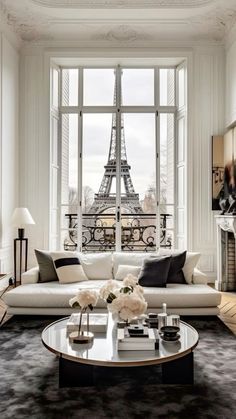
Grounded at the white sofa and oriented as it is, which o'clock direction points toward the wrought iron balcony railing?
The wrought iron balcony railing is roughly at 6 o'clock from the white sofa.

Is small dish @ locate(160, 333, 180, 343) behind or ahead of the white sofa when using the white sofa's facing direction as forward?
ahead

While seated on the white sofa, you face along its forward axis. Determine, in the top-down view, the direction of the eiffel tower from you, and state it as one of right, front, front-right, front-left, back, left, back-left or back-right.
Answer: back

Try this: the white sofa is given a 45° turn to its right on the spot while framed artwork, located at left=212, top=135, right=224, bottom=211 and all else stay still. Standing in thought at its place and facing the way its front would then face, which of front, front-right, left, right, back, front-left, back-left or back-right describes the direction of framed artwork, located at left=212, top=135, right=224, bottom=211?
back

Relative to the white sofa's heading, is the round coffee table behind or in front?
in front

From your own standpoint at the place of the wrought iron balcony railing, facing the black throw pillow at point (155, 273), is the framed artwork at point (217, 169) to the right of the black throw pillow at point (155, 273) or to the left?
left

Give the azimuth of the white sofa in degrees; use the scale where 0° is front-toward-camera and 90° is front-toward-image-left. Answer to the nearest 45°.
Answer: approximately 0°

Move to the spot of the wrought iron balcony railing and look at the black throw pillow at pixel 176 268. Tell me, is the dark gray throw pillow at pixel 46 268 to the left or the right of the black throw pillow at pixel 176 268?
right

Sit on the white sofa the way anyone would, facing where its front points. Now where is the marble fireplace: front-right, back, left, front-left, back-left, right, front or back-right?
back-left
